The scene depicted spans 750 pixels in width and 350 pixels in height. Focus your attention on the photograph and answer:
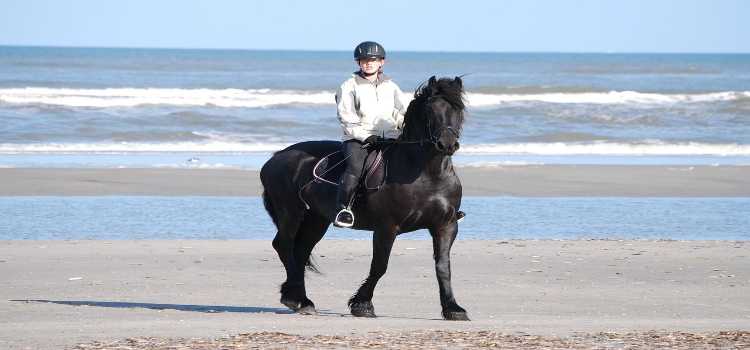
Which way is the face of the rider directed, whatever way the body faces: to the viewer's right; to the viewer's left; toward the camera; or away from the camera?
toward the camera

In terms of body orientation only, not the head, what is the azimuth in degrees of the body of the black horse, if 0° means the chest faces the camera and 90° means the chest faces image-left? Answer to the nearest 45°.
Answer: approximately 315°
